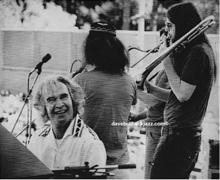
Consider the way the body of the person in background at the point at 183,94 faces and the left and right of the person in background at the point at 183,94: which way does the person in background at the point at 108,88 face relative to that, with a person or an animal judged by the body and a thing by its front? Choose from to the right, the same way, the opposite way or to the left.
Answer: to the right

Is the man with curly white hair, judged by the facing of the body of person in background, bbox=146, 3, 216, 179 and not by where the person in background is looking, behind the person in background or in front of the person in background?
in front

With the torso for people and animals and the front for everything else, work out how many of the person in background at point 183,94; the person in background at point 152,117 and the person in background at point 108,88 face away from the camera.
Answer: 1

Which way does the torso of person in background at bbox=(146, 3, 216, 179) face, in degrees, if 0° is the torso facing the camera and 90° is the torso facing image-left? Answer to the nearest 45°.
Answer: approximately 90°

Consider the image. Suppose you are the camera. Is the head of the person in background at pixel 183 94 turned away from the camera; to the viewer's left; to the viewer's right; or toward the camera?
to the viewer's left

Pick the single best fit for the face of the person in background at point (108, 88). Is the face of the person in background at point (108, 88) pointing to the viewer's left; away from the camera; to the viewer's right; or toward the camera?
away from the camera

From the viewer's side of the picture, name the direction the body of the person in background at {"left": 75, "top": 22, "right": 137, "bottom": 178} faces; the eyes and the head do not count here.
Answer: away from the camera

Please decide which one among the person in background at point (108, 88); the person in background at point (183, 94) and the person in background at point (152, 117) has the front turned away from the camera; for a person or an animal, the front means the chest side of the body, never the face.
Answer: the person in background at point (108, 88)

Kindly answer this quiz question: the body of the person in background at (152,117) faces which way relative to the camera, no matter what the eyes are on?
to the viewer's left
